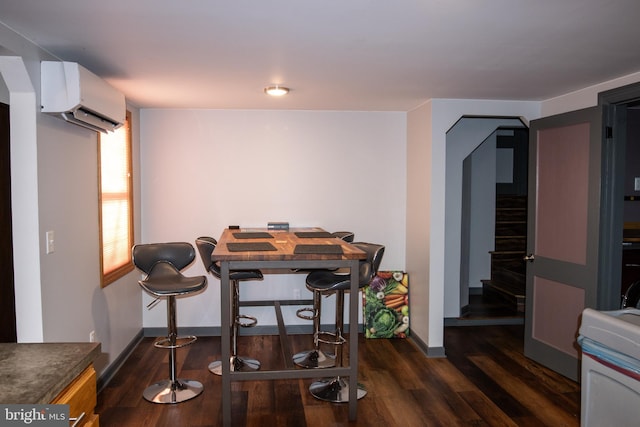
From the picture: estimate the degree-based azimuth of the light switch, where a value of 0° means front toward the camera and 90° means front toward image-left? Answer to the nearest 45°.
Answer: approximately 315°

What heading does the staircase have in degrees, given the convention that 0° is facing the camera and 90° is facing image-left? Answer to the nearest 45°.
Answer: approximately 0°

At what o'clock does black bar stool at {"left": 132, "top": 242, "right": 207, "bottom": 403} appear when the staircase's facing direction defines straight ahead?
The black bar stool is roughly at 1 o'clock from the staircase.

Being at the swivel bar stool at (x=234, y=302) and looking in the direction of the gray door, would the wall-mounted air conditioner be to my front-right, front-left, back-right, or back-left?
back-right

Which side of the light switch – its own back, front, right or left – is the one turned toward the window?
left

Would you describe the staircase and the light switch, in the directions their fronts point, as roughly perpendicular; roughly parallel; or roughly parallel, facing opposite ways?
roughly perpendicular
